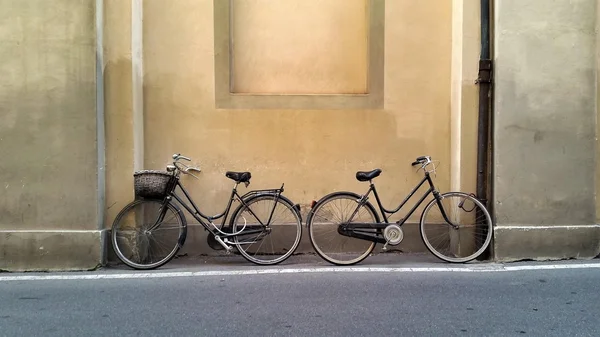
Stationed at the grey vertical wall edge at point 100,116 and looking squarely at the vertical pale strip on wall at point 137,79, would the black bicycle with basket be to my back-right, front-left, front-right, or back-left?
front-right

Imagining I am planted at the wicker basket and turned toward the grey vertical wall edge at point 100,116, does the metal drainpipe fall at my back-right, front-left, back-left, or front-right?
back-right

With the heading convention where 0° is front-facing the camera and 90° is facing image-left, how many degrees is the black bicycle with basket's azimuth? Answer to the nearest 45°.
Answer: approximately 90°

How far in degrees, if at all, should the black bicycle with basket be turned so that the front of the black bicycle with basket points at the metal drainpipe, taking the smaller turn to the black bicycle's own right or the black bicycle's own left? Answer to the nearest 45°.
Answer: approximately 180°

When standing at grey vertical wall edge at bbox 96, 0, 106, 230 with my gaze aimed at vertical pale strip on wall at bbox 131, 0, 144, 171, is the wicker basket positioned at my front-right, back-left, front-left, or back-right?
front-right
